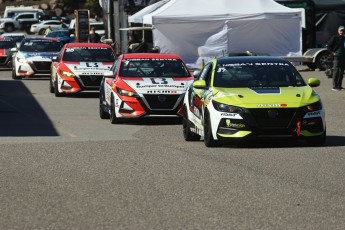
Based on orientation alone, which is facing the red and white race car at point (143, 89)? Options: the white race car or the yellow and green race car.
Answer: the white race car

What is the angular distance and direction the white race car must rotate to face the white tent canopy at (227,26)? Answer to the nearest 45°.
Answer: approximately 90° to its left

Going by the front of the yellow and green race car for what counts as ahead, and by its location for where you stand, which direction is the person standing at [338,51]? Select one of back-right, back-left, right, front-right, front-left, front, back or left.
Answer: back

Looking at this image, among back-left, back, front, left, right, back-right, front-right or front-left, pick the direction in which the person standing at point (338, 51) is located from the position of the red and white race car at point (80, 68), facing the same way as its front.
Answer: left

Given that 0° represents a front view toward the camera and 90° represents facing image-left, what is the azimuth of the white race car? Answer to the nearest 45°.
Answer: approximately 0°

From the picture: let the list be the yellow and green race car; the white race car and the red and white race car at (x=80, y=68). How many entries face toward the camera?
3

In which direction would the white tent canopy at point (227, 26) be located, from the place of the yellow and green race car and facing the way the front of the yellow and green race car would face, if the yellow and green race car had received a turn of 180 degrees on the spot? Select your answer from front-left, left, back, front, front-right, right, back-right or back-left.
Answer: front

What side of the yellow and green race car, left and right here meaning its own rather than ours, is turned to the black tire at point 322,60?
back

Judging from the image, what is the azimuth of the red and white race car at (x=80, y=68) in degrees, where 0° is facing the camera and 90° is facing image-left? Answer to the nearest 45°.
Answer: approximately 0°

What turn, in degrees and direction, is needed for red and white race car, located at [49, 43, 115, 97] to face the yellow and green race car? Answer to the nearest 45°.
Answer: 0° — it already faces it
